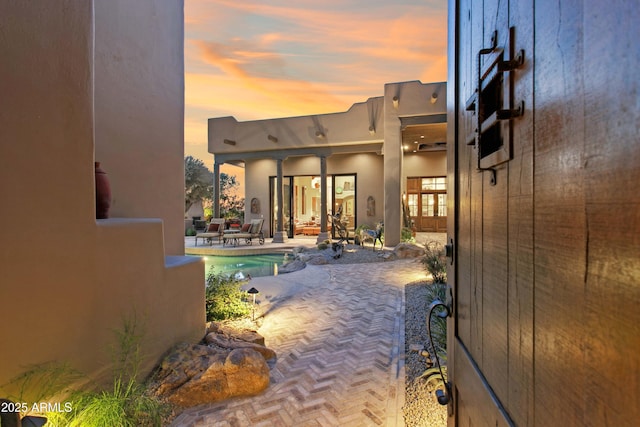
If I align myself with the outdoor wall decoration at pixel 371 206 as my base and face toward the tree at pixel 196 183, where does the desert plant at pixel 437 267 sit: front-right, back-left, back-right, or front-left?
back-left

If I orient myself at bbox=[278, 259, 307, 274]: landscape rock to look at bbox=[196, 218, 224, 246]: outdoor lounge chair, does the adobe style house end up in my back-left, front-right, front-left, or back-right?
front-right

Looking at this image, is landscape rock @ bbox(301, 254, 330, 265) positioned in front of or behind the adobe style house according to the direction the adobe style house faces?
in front

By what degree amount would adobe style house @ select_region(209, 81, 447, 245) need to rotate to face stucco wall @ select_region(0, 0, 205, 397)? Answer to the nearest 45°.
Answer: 0° — it already faces it

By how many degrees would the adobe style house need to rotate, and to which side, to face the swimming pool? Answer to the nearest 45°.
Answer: approximately 45° to its right

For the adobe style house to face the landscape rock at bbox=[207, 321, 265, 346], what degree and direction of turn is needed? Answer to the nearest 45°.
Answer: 0° — it already faces it

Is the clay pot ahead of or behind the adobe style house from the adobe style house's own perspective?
ahead

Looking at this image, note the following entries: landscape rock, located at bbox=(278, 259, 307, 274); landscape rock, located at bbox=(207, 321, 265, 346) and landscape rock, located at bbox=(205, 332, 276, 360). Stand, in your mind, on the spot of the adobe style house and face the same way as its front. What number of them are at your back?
0

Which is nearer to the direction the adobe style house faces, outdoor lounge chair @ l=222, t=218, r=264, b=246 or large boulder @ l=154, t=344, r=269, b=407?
the large boulder

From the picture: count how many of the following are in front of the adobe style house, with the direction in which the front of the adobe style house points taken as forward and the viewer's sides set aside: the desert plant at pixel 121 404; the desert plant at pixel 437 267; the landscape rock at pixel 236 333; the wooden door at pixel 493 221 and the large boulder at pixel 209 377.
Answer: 5

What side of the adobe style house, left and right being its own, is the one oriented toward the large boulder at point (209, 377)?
front

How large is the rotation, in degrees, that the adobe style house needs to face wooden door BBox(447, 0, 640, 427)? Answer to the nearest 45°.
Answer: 0° — it already faces it

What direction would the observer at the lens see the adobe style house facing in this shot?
facing the viewer

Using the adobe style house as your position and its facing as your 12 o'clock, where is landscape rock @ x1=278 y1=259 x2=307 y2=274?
The landscape rock is roughly at 1 o'clock from the adobe style house.

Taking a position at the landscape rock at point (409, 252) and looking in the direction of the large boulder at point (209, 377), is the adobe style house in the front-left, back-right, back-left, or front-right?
back-right

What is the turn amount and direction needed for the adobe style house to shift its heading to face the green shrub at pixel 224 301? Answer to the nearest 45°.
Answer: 0° — it already faces it

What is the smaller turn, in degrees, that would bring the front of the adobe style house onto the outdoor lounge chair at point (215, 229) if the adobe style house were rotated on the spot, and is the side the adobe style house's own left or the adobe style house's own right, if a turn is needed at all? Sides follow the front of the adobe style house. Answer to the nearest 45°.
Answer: approximately 90° to the adobe style house's own right

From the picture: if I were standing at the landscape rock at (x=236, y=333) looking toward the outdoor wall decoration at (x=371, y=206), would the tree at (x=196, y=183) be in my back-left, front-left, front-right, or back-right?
front-left
